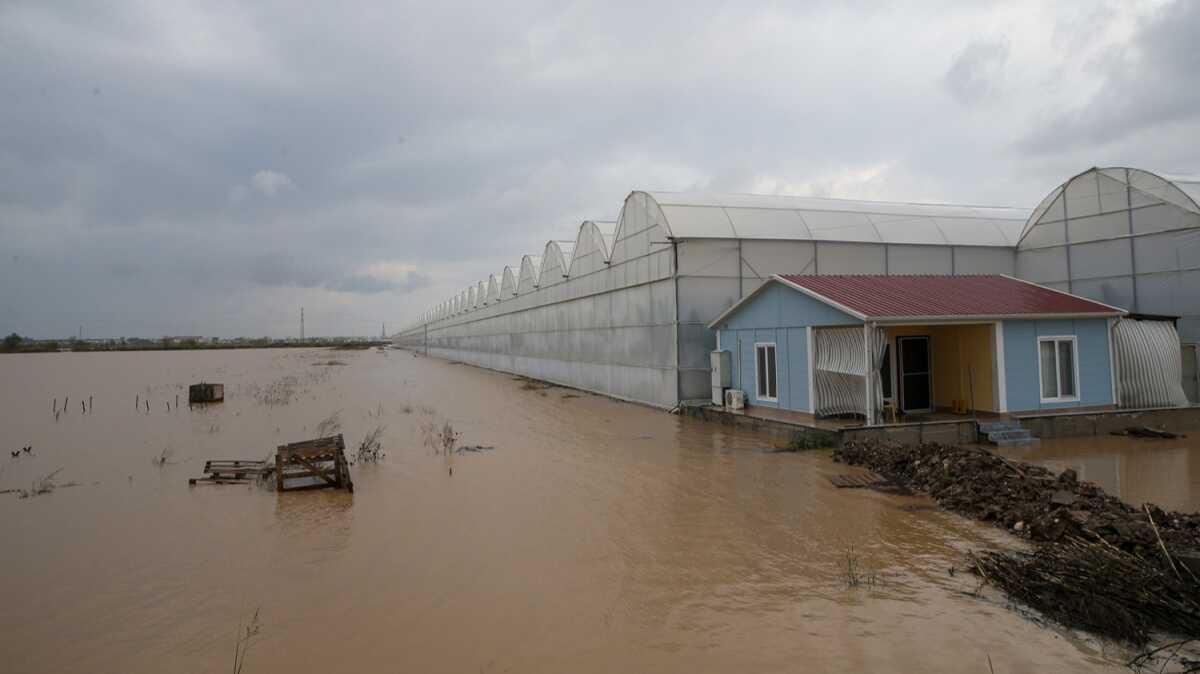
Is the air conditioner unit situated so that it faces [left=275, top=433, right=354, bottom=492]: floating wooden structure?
yes

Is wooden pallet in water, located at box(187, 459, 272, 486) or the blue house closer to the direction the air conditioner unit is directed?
the wooden pallet in water

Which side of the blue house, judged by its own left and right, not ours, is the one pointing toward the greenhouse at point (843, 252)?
back

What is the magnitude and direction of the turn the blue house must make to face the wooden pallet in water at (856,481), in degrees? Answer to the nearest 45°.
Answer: approximately 45° to its right

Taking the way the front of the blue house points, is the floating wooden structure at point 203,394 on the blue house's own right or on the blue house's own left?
on the blue house's own right

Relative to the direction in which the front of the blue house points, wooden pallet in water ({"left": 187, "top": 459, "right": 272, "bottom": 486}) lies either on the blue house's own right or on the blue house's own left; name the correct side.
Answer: on the blue house's own right

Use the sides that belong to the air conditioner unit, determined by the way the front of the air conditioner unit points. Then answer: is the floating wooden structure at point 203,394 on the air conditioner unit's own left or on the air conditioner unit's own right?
on the air conditioner unit's own right

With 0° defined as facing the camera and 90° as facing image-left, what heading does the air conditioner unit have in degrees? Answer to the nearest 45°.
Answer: approximately 45°

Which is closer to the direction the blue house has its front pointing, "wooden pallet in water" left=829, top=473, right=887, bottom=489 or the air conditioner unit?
the wooden pallet in water

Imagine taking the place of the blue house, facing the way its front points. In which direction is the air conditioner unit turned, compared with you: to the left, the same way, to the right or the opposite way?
to the right

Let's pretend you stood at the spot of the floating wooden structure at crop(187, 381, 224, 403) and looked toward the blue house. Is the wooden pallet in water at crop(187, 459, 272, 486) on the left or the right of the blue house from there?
right

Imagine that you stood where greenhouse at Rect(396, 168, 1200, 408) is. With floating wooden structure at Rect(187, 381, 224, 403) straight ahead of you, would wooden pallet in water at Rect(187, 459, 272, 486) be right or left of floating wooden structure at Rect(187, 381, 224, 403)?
left
